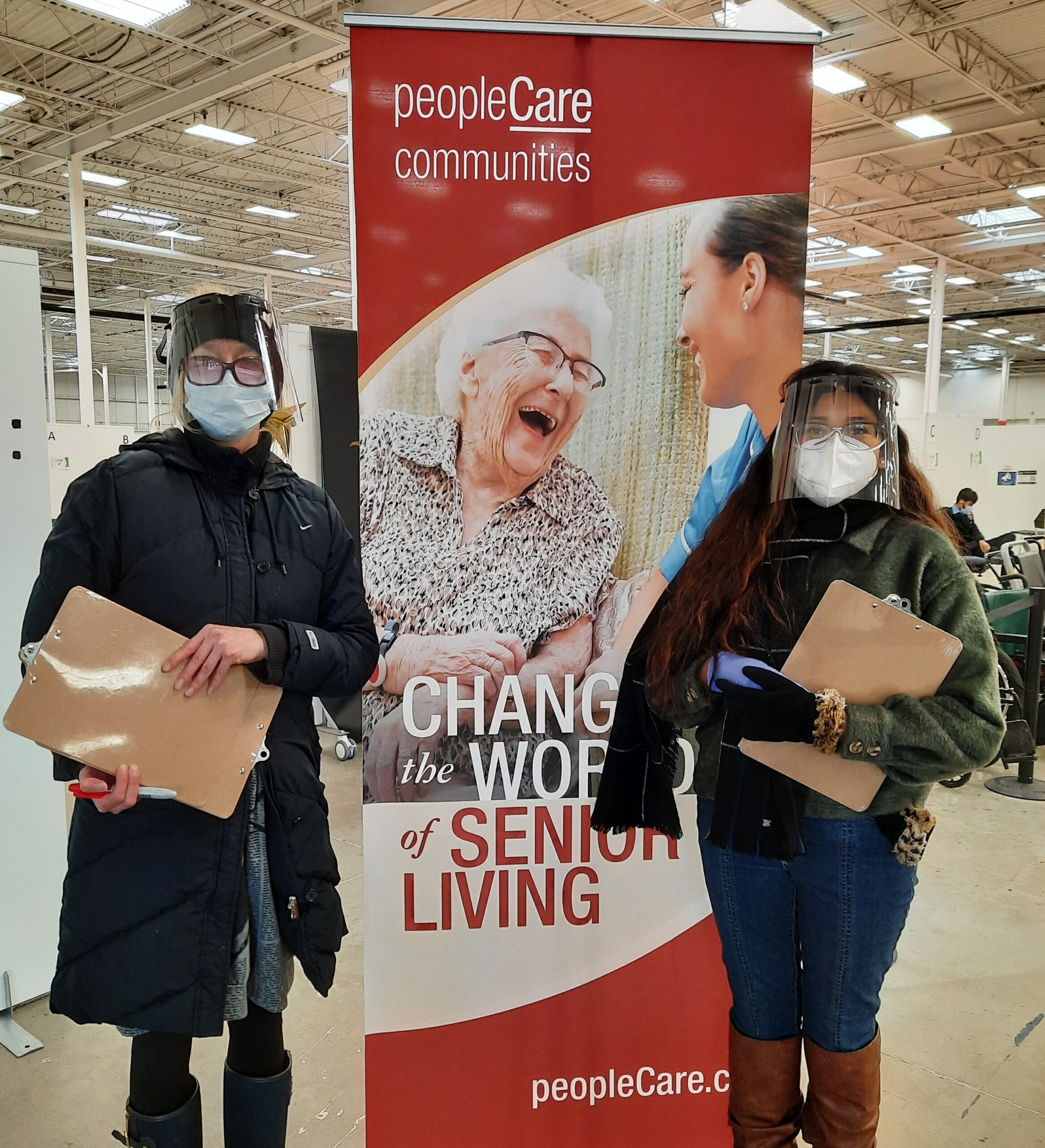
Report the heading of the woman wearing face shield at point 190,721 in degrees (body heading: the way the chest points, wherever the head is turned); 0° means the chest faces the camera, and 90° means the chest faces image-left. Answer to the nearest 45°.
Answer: approximately 0°

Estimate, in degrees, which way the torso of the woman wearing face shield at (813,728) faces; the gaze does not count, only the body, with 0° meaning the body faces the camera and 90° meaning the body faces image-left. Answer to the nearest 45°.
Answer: approximately 0°

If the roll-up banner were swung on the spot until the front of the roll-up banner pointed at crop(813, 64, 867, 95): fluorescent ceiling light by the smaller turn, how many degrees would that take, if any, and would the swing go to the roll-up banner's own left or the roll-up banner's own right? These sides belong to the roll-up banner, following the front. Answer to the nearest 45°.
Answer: approximately 180°

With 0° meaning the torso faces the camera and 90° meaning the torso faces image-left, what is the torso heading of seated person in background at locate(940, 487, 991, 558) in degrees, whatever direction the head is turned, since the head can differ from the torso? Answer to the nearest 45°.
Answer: approximately 315°

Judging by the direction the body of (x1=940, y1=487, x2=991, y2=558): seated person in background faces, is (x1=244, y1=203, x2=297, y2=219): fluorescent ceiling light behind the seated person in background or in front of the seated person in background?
behind

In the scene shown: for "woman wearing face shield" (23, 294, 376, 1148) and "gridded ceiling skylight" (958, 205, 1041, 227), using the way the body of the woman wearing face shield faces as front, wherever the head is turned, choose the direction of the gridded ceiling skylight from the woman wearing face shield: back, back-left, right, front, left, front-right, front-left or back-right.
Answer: back-left

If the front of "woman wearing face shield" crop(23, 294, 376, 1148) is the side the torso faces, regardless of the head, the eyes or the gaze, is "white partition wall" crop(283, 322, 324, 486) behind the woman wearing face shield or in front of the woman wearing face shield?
behind

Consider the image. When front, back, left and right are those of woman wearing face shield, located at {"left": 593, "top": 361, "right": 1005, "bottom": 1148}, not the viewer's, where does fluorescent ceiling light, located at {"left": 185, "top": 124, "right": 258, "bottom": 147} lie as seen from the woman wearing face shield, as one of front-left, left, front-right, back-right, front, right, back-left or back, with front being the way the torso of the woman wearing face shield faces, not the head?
back-right

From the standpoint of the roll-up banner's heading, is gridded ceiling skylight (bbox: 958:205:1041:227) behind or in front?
behind
